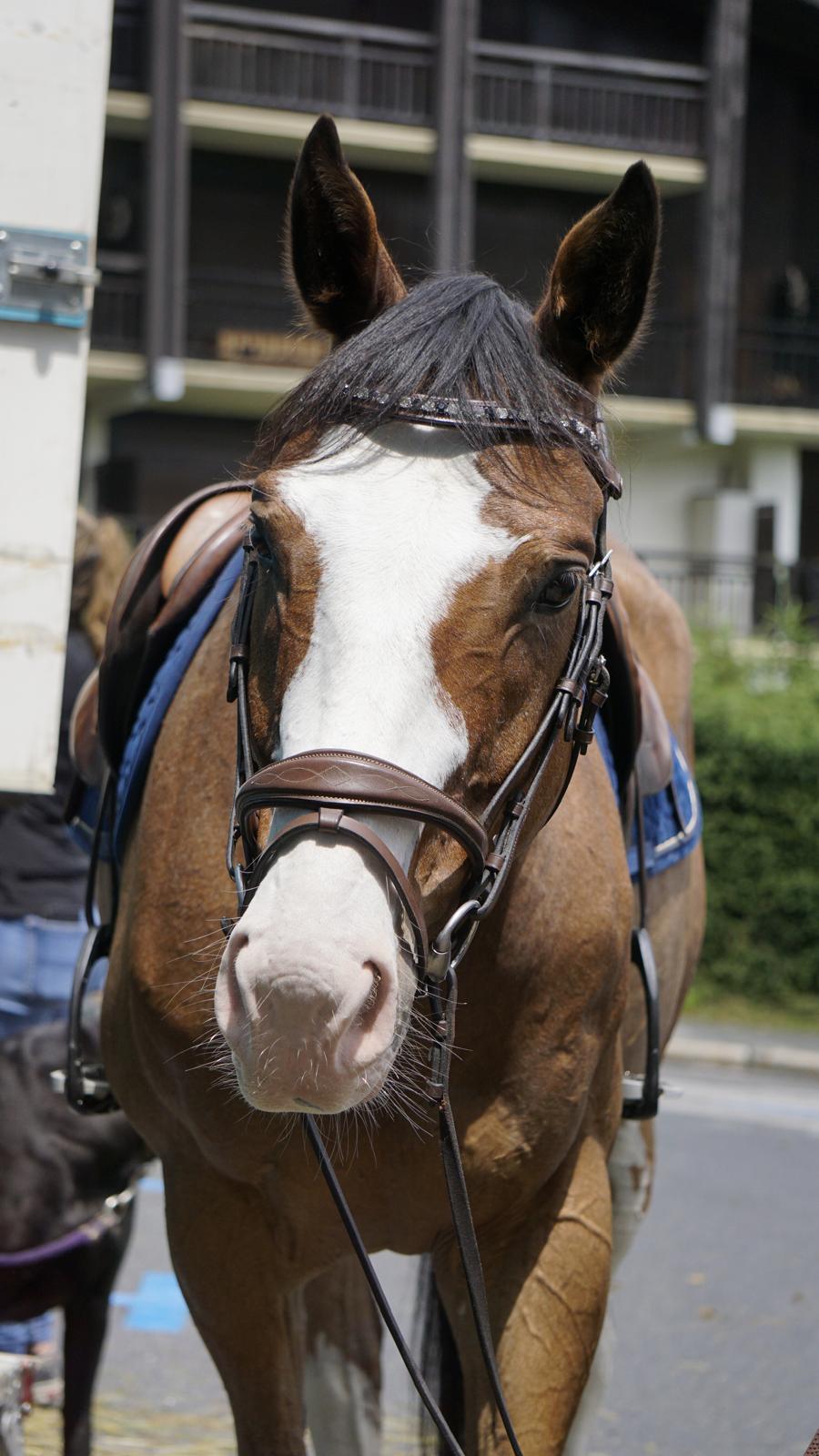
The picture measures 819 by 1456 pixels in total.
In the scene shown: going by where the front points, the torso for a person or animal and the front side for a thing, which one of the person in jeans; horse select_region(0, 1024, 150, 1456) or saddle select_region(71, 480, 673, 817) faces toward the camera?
the saddle

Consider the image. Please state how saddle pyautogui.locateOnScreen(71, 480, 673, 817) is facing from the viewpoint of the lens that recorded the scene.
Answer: facing the viewer

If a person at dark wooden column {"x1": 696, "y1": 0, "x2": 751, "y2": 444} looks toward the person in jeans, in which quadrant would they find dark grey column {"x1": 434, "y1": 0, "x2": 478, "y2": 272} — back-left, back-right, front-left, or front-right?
front-right

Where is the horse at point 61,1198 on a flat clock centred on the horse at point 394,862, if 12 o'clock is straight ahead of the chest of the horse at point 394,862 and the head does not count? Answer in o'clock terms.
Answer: the horse at point 61,1198 is roughly at 5 o'clock from the horse at point 394,862.

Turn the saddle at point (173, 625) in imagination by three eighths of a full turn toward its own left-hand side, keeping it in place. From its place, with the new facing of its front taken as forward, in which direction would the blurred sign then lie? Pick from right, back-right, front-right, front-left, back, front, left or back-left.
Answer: front-left

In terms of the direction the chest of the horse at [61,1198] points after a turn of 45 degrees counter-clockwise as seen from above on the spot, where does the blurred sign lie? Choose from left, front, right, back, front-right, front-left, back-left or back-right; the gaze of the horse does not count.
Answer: front-left

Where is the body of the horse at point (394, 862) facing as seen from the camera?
toward the camera

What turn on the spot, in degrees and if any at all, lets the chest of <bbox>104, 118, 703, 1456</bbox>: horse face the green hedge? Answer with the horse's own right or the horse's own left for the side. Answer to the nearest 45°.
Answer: approximately 180°
